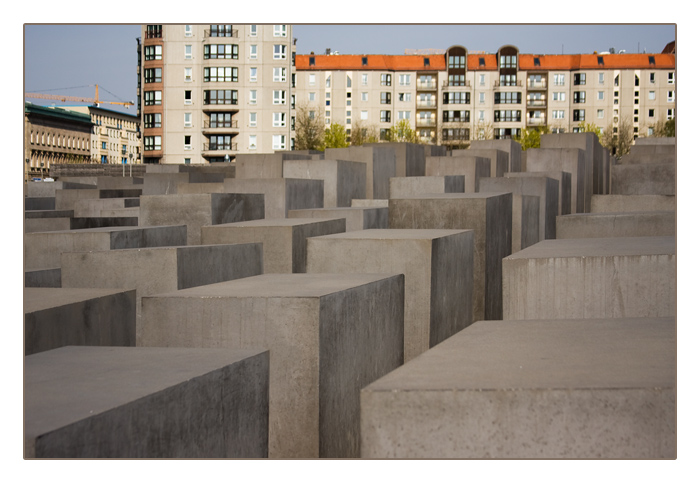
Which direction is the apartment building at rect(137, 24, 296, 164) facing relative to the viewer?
toward the camera

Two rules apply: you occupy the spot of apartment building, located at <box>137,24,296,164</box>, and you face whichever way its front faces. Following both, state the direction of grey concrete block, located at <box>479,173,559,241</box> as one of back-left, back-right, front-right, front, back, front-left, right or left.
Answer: front

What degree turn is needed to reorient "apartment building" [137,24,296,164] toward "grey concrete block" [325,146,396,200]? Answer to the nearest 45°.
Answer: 0° — it already faces it

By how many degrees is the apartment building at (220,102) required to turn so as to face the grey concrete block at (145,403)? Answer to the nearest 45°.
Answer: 0° — it already faces it

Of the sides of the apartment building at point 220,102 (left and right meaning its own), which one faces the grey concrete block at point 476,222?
front

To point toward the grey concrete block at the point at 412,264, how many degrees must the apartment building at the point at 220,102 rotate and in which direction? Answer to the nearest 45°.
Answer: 0° — it already faces it

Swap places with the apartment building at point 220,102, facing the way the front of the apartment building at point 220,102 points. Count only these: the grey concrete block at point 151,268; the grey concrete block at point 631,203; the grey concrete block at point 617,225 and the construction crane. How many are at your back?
1

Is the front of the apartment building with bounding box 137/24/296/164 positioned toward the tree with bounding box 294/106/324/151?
no

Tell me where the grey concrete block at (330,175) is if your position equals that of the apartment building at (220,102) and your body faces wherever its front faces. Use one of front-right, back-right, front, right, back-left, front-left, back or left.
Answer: front

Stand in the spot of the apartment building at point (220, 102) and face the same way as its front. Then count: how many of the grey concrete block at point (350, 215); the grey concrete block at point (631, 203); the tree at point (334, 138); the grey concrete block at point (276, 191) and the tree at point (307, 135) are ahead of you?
3

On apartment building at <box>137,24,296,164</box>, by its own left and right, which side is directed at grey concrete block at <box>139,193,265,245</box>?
front

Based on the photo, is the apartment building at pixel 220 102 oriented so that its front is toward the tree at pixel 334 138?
no

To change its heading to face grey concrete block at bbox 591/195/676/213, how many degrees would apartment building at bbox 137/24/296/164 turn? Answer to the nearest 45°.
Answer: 0° — it already faces it

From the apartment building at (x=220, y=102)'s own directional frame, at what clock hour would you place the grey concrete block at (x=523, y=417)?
The grey concrete block is roughly at 12 o'clock from the apartment building.

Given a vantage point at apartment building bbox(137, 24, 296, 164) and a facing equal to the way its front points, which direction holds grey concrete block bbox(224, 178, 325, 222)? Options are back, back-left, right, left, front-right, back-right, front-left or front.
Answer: front
